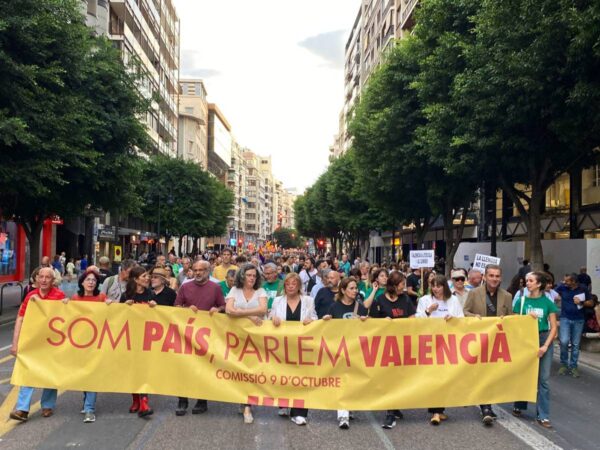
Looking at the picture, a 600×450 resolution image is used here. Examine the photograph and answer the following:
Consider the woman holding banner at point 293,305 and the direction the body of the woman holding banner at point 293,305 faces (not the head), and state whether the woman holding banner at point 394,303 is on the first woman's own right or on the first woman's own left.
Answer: on the first woman's own left

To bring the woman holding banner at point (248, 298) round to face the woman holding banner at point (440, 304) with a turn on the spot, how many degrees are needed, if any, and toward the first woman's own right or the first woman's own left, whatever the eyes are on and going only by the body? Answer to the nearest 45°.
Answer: approximately 90° to the first woman's own left

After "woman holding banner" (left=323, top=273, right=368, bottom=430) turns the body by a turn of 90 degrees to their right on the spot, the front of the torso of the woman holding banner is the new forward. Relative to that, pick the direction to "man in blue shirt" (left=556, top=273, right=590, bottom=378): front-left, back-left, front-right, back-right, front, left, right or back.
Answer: back-right

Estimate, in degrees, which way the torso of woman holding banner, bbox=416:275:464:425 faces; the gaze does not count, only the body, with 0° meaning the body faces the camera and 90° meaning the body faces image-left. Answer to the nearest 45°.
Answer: approximately 0°

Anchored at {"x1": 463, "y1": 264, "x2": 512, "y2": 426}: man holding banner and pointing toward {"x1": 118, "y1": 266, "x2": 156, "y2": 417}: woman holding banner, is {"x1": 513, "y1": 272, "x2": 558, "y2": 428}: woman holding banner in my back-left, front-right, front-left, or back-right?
back-left

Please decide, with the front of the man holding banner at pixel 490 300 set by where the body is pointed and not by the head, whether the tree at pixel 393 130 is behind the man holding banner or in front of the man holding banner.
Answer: behind

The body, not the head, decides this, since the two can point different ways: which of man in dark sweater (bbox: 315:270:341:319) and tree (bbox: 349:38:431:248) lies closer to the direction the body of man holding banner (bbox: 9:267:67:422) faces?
the man in dark sweater

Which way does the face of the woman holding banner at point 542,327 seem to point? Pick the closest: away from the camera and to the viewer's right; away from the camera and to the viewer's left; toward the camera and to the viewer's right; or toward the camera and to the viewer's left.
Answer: toward the camera and to the viewer's left

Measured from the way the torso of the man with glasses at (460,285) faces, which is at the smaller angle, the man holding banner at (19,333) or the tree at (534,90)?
the man holding banner

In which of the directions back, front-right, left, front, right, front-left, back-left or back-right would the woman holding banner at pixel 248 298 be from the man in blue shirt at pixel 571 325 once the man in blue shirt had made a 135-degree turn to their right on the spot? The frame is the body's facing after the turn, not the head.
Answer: left
